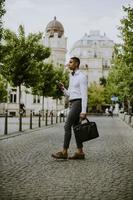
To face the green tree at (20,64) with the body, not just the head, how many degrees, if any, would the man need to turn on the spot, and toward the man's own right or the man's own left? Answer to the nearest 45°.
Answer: approximately 90° to the man's own right

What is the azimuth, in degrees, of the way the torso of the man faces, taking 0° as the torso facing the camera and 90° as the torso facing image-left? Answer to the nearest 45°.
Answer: approximately 90°

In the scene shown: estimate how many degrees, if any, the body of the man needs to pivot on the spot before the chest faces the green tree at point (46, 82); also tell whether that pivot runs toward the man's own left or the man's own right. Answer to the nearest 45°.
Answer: approximately 90° to the man's own right
